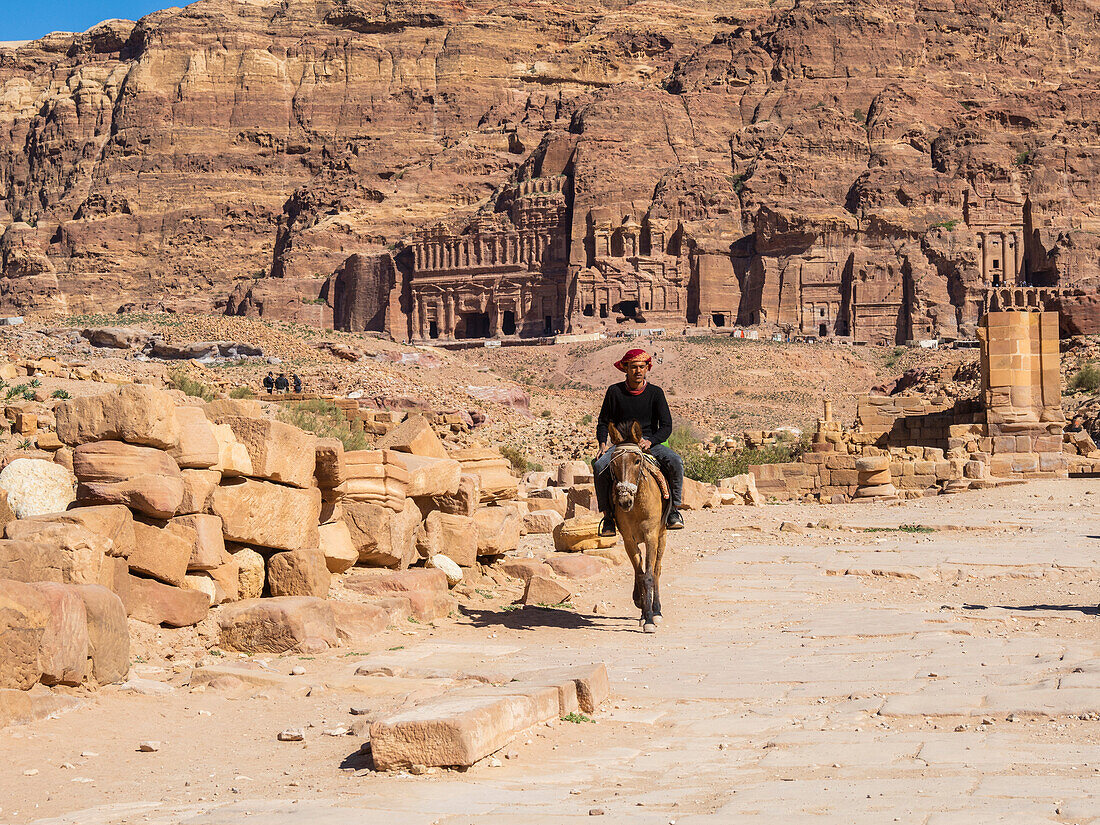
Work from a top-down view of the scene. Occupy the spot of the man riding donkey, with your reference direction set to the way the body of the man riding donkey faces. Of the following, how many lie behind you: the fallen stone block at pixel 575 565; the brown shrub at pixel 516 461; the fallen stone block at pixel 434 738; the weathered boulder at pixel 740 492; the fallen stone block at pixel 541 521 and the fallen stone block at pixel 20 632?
4

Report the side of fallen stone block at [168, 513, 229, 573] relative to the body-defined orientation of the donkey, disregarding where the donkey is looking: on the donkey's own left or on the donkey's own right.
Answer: on the donkey's own right

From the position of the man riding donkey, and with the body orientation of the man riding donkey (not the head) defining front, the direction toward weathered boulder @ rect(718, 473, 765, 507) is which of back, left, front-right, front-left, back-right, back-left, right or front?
back

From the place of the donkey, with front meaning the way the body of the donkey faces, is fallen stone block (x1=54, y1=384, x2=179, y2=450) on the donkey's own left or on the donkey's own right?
on the donkey's own right

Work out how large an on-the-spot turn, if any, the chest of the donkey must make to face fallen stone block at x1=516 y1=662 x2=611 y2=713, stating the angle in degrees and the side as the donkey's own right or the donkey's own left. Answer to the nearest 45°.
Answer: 0° — it already faces it

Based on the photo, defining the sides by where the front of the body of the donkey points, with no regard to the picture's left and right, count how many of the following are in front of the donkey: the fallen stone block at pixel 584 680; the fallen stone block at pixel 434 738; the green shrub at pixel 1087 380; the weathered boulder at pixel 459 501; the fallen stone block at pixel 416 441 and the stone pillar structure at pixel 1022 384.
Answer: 2

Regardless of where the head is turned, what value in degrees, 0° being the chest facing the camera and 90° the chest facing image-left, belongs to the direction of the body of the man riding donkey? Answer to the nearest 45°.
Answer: approximately 0°

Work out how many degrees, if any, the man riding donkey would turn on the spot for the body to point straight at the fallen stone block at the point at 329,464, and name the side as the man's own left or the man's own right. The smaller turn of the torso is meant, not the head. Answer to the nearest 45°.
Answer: approximately 90° to the man's own right
